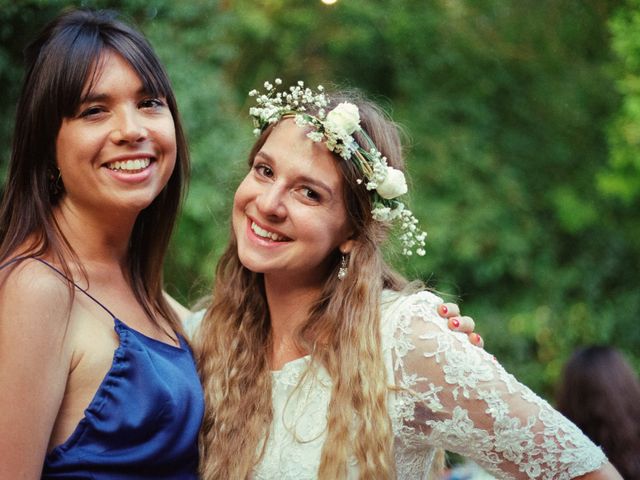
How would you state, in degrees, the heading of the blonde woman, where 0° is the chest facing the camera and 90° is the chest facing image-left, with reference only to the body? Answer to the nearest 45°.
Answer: approximately 45°

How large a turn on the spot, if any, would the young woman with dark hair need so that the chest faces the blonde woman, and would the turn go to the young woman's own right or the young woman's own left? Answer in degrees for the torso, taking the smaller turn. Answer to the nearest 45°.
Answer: approximately 45° to the young woman's own left

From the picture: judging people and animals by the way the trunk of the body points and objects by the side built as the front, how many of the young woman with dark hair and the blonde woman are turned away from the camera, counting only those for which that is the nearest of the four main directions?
0
